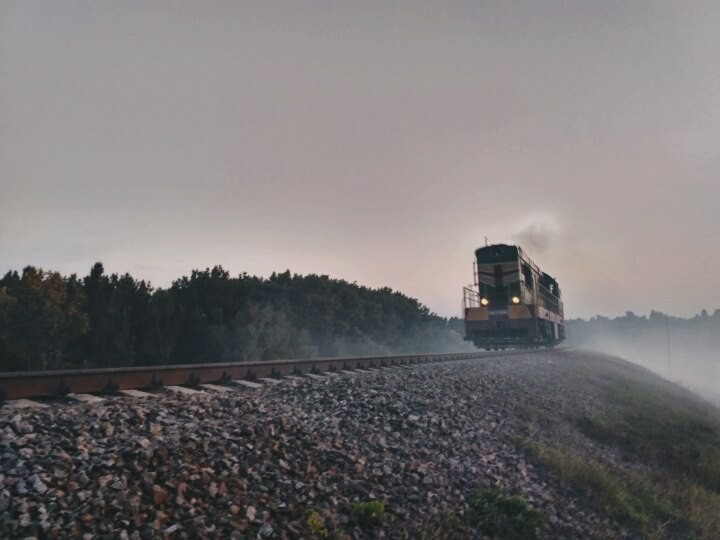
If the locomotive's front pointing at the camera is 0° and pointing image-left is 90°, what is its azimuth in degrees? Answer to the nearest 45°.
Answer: approximately 0°

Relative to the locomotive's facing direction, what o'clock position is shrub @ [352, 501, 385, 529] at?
The shrub is roughly at 12 o'clock from the locomotive.

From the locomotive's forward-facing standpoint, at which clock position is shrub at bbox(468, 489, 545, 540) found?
The shrub is roughly at 12 o'clock from the locomotive.
